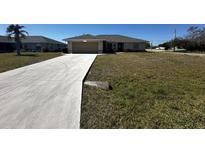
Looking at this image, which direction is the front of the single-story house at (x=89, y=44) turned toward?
toward the camera
